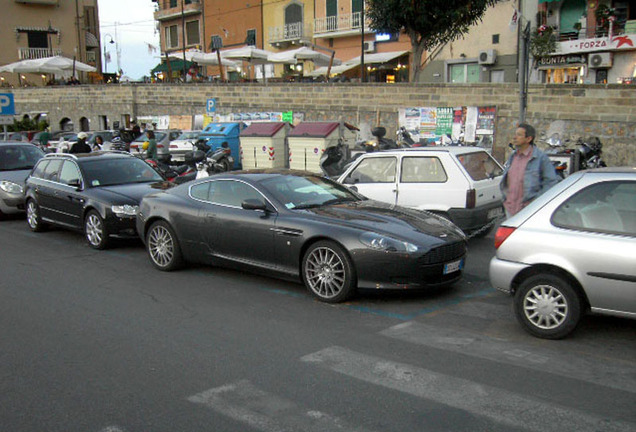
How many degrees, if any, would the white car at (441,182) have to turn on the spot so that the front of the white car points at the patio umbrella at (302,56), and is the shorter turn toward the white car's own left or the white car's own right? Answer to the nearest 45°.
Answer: approximately 45° to the white car's own right

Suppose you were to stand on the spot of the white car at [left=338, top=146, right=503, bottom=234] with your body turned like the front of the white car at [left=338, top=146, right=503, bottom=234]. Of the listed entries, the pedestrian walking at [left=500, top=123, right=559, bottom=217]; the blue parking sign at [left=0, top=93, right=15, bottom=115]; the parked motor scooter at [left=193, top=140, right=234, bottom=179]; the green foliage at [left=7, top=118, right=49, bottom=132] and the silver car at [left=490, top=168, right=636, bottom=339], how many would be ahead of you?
3

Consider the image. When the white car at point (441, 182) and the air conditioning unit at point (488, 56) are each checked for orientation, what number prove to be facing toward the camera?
1

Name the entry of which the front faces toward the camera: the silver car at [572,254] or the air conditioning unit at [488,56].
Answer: the air conditioning unit

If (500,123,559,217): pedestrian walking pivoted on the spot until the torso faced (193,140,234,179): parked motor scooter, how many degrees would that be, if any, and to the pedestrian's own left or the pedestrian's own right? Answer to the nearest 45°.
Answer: approximately 90° to the pedestrian's own right

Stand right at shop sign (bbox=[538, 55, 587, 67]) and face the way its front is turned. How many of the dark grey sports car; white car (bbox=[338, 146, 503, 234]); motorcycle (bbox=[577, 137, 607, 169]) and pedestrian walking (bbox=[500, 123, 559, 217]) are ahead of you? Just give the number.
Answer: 4

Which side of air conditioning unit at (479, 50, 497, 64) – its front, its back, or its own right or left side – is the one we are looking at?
front

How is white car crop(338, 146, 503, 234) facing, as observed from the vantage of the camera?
facing away from the viewer and to the left of the viewer

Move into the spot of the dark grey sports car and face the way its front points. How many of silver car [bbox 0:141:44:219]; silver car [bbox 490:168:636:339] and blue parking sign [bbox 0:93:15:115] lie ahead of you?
1

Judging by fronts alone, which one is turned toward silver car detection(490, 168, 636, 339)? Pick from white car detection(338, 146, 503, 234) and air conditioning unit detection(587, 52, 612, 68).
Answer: the air conditioning unit

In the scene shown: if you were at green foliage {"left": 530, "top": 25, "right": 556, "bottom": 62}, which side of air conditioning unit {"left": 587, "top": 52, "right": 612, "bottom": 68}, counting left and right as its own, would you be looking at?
right

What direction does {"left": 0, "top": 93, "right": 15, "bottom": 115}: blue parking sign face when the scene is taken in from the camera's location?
facing the viewer

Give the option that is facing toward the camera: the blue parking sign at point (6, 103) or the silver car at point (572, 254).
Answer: the blue parking sign

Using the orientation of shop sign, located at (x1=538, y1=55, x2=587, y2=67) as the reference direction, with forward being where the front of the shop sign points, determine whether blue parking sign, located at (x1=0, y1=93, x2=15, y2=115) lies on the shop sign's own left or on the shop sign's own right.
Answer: on the shop sign's own right

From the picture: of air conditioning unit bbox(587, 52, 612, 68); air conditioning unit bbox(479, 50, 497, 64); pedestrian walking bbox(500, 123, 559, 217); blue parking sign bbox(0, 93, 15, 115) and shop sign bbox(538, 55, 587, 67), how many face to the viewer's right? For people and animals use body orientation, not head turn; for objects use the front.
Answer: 0
